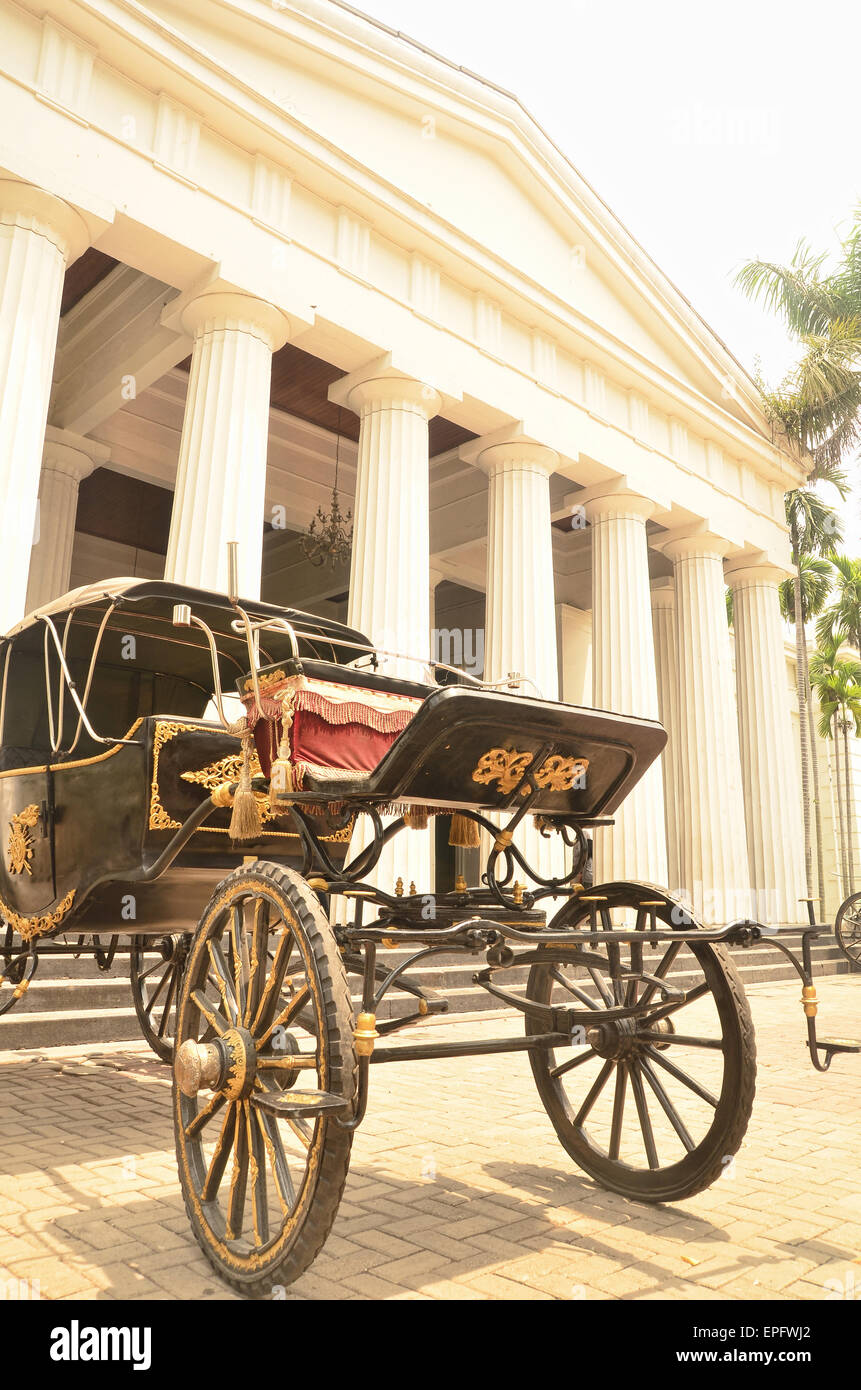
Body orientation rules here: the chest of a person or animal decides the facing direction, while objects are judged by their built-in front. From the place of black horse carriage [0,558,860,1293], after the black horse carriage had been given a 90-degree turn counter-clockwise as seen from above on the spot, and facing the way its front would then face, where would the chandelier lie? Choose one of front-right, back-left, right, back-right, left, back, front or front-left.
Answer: front-left

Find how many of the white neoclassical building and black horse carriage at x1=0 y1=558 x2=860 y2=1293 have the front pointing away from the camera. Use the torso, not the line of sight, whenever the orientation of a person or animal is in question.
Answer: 0

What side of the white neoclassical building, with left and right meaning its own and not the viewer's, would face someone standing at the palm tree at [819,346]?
left

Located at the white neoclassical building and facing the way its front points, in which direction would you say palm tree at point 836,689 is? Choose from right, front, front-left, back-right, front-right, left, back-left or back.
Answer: left

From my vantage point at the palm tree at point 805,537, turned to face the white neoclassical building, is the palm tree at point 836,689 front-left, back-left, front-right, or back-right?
back-right

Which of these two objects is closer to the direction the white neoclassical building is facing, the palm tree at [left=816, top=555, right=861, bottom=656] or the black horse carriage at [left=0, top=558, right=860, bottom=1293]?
the black horse carriage

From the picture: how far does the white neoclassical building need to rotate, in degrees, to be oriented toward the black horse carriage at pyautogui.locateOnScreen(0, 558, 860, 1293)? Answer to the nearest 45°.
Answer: approximately 45° to its right

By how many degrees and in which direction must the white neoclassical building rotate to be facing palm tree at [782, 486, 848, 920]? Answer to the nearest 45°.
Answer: approximately 90° to its left

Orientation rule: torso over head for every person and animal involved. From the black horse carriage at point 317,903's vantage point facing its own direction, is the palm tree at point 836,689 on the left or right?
on its left

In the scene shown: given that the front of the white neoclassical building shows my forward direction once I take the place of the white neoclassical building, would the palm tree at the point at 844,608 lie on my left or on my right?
on my left

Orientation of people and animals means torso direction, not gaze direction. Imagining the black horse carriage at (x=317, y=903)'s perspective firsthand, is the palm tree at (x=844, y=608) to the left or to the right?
on its left
